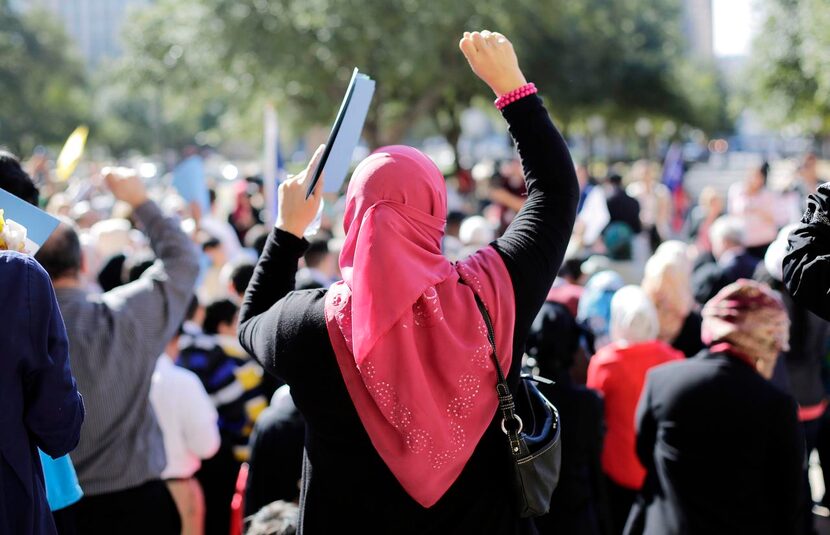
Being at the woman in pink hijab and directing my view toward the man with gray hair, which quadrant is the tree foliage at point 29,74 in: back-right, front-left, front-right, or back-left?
front-left

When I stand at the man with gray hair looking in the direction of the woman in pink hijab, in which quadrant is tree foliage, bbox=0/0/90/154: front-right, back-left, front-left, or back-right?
back-right

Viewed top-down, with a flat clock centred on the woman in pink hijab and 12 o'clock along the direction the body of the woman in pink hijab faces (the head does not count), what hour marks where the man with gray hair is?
The man with gray hair is roughly at 1 o'clock from the woman in pink hijab.

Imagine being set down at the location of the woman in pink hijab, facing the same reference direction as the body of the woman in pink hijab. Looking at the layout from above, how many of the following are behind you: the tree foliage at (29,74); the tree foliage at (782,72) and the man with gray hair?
0

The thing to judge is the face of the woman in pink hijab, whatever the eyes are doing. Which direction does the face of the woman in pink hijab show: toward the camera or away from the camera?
away from the camera

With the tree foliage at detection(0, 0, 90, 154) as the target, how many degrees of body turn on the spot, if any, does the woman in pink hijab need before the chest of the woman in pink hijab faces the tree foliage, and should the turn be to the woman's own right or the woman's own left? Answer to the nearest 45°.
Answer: approximately 45° to the woman's own left

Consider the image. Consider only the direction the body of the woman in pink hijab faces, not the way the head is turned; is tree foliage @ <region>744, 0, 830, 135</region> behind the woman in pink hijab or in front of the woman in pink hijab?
in front

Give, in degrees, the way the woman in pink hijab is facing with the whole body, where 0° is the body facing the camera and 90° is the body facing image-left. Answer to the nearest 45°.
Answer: approximately 180°
